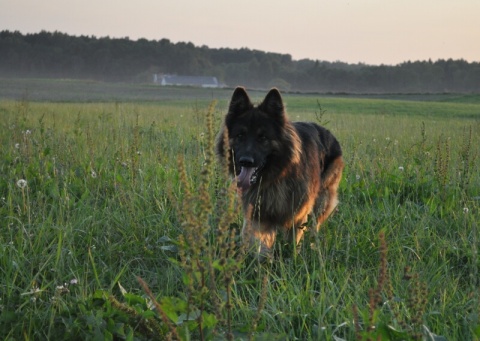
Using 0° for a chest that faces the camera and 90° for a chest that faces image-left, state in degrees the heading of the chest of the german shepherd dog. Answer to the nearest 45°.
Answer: approximately 45°
